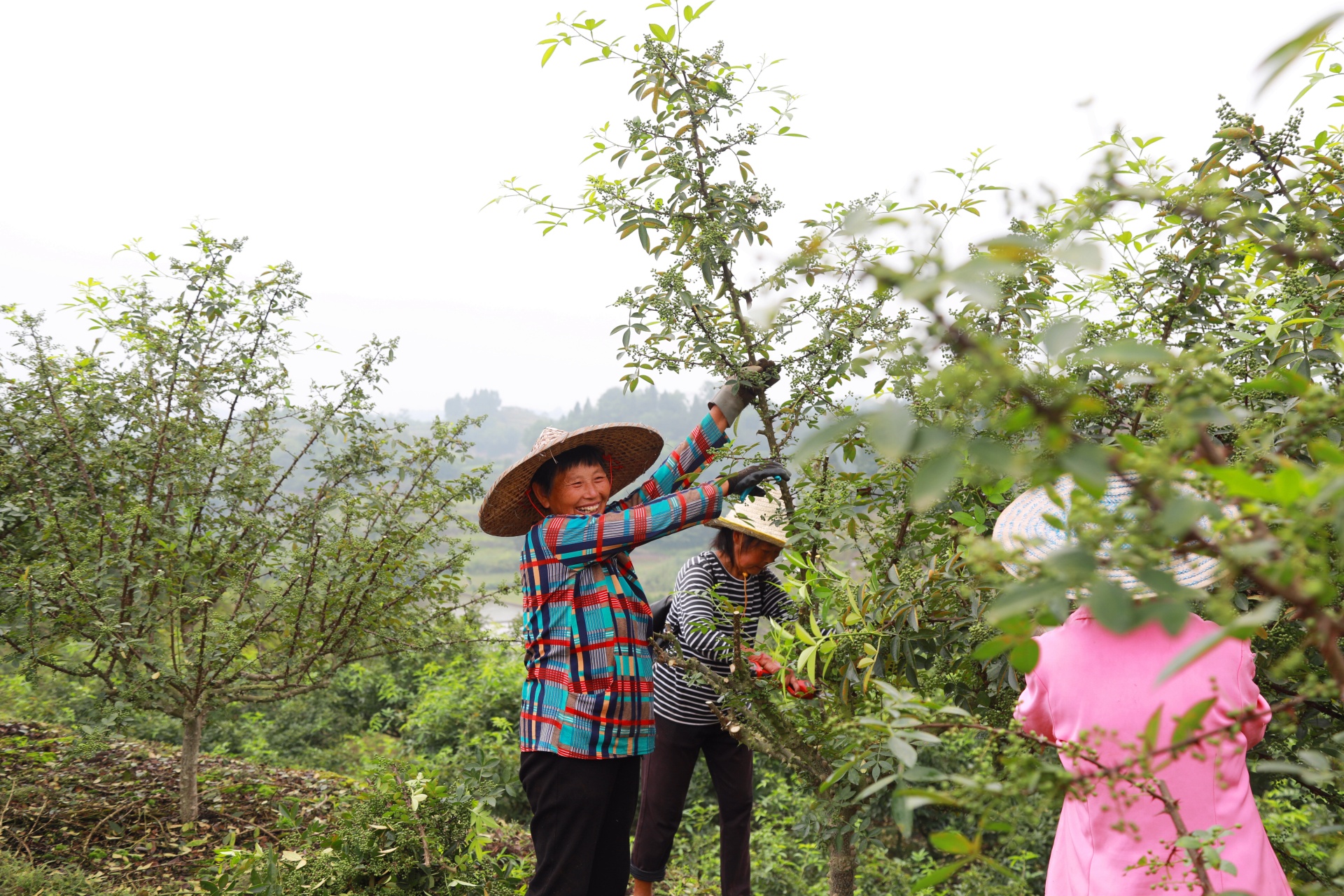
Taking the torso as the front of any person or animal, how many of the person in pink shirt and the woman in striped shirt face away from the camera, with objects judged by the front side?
1

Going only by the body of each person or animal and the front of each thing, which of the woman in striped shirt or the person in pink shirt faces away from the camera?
the person in pink shirt

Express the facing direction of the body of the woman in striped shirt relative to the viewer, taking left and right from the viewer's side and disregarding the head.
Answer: facing the viewer and to the right of the viewer

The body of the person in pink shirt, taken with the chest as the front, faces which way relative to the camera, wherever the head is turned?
away from the camera

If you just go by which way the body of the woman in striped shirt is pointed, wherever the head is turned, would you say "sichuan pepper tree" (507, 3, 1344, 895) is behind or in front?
in front

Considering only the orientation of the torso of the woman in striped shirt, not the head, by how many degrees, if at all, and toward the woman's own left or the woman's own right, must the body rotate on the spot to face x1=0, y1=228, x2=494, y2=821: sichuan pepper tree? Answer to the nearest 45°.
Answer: approximately 135° to the woman's own right

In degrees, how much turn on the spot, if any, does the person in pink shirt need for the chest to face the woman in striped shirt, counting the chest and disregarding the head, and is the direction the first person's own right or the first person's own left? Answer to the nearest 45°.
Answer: approximately 45° to the first person's own left
